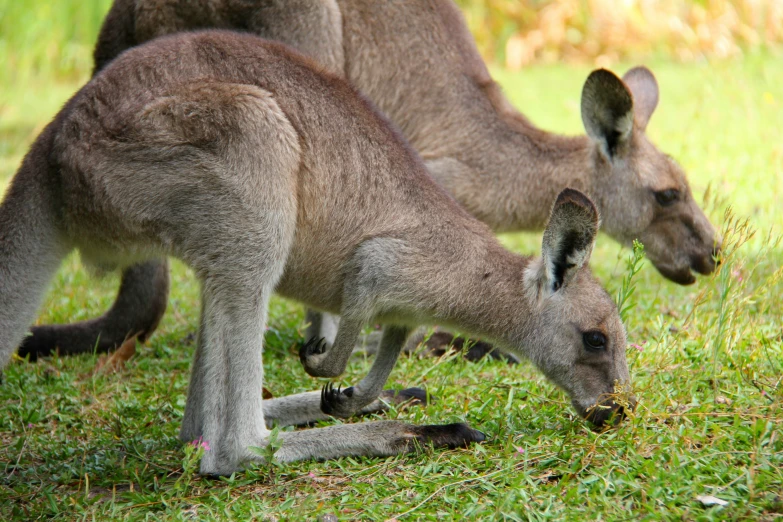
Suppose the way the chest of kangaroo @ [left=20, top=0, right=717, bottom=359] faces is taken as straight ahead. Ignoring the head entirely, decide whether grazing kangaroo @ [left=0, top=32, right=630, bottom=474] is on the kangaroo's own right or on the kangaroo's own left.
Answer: on the kangaroo's own right

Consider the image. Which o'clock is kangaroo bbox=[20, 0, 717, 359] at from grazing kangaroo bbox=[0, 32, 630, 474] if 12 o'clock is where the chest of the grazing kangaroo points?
The kangaroo is roughly at 10 o'clock from the grazing kangaroo.

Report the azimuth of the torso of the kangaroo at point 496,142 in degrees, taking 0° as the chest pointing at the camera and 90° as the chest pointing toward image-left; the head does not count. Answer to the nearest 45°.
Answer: approximately 270°

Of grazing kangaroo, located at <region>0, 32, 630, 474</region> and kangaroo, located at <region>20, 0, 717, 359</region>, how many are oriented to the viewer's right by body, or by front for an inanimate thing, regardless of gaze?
2

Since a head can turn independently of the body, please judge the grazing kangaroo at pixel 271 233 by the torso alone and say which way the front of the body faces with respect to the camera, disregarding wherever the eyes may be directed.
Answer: to the viewer's right
